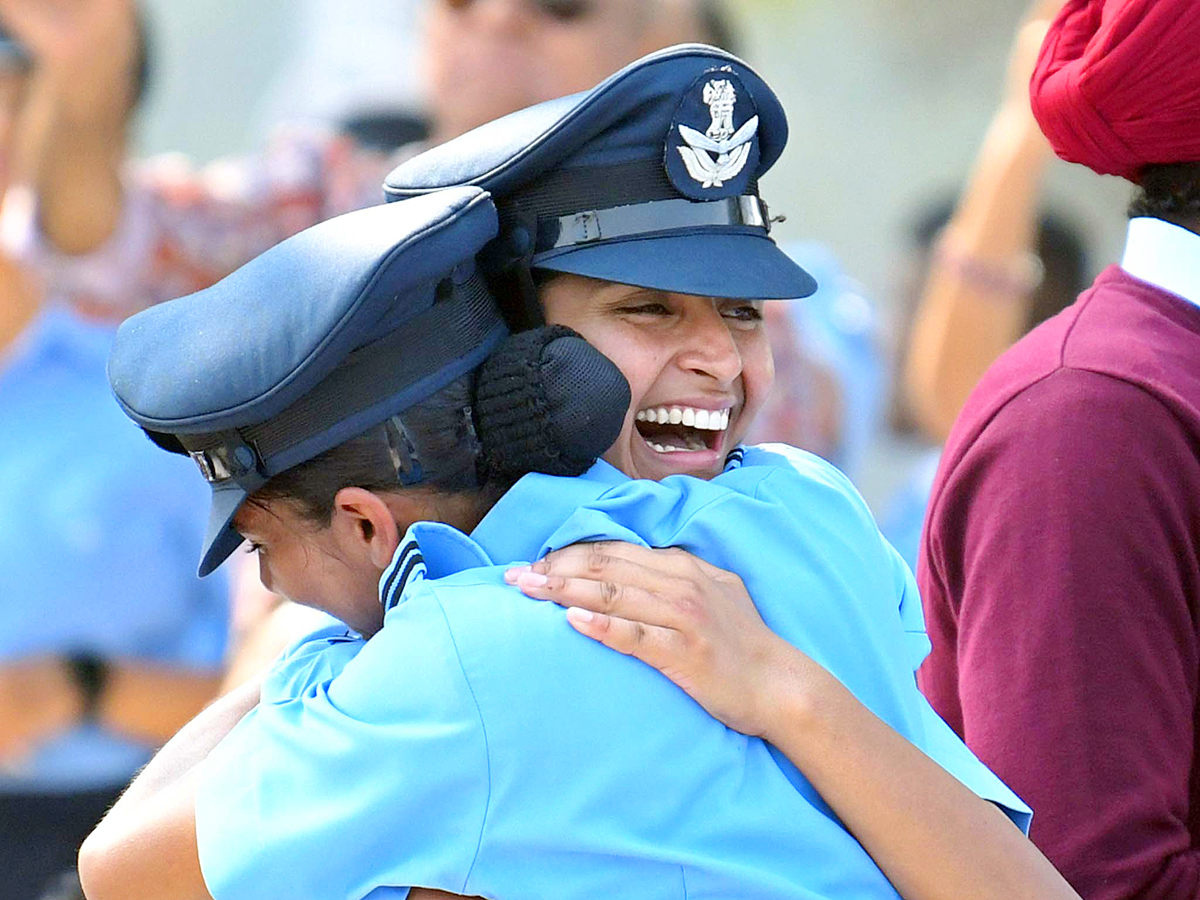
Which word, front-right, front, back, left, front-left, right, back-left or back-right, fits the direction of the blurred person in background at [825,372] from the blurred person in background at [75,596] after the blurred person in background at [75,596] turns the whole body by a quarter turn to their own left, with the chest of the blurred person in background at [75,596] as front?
front

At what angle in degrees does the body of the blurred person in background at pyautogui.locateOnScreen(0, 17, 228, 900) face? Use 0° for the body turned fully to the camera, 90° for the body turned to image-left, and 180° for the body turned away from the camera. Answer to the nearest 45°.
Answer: approximately 0°

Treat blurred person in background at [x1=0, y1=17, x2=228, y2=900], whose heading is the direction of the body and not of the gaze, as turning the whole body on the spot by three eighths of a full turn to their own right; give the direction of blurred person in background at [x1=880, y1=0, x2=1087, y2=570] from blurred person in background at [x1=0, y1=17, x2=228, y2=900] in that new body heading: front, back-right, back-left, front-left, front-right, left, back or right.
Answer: back-right

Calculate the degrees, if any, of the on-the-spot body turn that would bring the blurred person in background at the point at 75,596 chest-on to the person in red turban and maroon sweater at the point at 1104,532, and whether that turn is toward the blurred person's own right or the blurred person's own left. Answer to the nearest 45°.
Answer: approximately 45° to the blurred person's own left

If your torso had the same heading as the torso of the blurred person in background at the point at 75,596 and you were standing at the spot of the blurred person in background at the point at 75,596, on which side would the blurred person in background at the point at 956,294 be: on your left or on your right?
on your left
